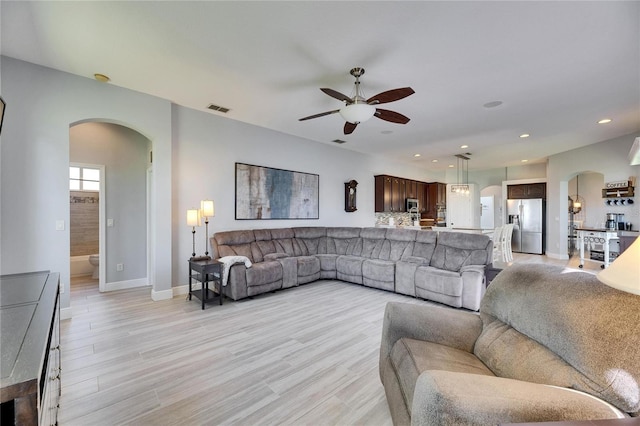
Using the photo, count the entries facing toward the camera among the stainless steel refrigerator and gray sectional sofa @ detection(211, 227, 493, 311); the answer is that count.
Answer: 2

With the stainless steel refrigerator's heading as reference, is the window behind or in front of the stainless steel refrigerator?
in front

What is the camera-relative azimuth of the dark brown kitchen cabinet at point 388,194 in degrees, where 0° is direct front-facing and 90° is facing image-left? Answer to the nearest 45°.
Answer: approximately 315°

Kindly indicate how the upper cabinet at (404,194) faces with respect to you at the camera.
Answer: facing the viewer and to the right of the viewer

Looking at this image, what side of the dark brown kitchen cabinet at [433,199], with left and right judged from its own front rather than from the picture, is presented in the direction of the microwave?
right

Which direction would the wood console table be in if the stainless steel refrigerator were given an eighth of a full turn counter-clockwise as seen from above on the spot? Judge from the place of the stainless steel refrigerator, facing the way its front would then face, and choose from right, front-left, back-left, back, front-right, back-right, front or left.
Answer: front-right

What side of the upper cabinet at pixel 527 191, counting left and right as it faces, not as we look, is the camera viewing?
front

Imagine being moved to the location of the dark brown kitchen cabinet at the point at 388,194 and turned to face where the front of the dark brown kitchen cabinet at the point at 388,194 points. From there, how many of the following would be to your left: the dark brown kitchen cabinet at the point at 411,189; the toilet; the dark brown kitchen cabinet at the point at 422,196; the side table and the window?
2

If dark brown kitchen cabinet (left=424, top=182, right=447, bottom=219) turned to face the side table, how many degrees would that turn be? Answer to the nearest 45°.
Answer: approximately 45° to its right

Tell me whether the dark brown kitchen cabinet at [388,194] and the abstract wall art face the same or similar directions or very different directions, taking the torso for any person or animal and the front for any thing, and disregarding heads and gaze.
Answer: same or similar directions

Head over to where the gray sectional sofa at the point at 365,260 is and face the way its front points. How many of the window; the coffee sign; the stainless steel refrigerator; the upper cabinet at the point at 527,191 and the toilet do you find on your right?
2

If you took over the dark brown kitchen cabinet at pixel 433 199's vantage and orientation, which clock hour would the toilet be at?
The toilet is roughly at 3 o'clock from the dark brown kitchen cabinet.

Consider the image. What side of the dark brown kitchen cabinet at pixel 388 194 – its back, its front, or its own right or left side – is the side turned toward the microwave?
left

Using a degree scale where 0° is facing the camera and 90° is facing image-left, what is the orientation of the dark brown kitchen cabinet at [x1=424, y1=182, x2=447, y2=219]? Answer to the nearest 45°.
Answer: approximately 315°

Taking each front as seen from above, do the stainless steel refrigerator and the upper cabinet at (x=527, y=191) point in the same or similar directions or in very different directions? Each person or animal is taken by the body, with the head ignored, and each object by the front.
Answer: same or similar directions

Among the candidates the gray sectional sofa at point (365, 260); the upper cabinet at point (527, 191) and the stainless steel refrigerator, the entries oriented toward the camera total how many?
3

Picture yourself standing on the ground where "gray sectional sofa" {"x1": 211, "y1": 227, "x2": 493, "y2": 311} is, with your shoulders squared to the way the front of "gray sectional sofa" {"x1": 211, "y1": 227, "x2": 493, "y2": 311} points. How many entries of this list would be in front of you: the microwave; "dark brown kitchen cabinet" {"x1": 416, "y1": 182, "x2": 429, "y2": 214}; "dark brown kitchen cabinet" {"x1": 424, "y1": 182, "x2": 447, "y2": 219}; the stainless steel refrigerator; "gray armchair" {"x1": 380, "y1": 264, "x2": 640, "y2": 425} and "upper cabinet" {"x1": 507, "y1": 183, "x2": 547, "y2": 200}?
1

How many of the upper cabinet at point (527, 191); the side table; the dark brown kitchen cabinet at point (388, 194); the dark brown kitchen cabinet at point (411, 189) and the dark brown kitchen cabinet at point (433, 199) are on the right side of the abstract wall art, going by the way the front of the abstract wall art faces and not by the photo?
1

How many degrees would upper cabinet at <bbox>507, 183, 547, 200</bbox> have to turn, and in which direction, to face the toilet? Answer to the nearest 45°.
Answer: approximately 45° to its right
